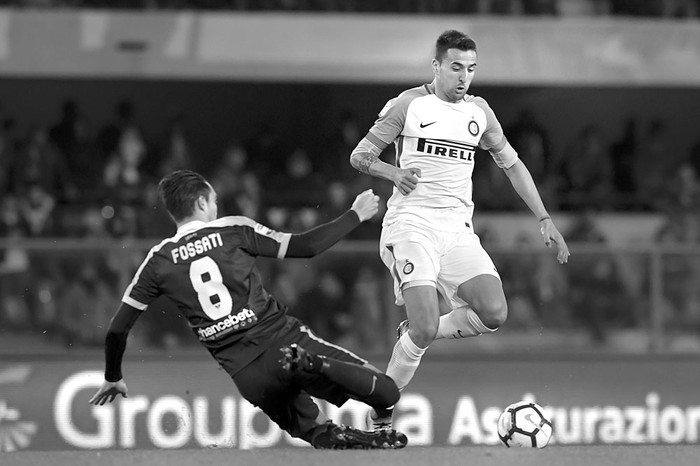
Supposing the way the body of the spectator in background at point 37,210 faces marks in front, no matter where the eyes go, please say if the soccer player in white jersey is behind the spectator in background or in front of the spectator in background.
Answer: in front

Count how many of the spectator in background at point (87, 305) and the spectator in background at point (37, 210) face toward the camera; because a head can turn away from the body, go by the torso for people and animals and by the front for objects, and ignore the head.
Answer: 2

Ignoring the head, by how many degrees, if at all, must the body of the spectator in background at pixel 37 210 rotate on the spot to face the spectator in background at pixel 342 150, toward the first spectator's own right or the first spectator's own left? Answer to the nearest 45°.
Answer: approximately 90° to the first spectator's own left

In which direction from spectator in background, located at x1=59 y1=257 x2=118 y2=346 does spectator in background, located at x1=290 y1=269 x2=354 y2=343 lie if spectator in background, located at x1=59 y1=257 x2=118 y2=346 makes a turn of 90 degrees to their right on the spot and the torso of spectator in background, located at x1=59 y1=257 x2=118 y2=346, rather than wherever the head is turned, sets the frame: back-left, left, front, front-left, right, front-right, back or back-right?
back

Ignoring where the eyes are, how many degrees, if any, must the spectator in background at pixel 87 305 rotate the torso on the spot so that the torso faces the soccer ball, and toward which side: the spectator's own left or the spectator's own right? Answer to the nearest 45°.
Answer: approximately 45° to the spectator's own left

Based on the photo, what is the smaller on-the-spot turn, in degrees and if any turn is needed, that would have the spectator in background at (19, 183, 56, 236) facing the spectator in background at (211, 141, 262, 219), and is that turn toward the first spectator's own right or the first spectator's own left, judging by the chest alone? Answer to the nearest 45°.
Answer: approximately 90° to the first spectator's own left

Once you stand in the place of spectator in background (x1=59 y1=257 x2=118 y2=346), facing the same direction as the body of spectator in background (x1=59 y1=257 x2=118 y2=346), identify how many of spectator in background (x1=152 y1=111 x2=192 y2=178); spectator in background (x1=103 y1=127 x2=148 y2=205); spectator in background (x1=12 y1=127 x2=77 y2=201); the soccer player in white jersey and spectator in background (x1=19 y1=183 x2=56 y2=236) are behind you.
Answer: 4

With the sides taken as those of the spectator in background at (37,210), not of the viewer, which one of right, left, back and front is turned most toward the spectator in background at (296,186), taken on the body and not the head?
left

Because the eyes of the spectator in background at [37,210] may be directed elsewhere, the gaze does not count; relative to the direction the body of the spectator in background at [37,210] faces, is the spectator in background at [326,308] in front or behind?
in front

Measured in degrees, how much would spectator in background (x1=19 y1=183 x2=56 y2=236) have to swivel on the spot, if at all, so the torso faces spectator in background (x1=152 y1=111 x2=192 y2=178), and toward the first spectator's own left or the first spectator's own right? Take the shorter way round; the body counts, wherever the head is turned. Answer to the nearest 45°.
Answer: approximately 135° to the first spectator's own left

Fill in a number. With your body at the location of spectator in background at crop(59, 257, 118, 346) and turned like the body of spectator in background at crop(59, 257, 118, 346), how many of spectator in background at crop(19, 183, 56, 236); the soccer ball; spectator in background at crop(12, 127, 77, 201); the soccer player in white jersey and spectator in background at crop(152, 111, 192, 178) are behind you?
3
